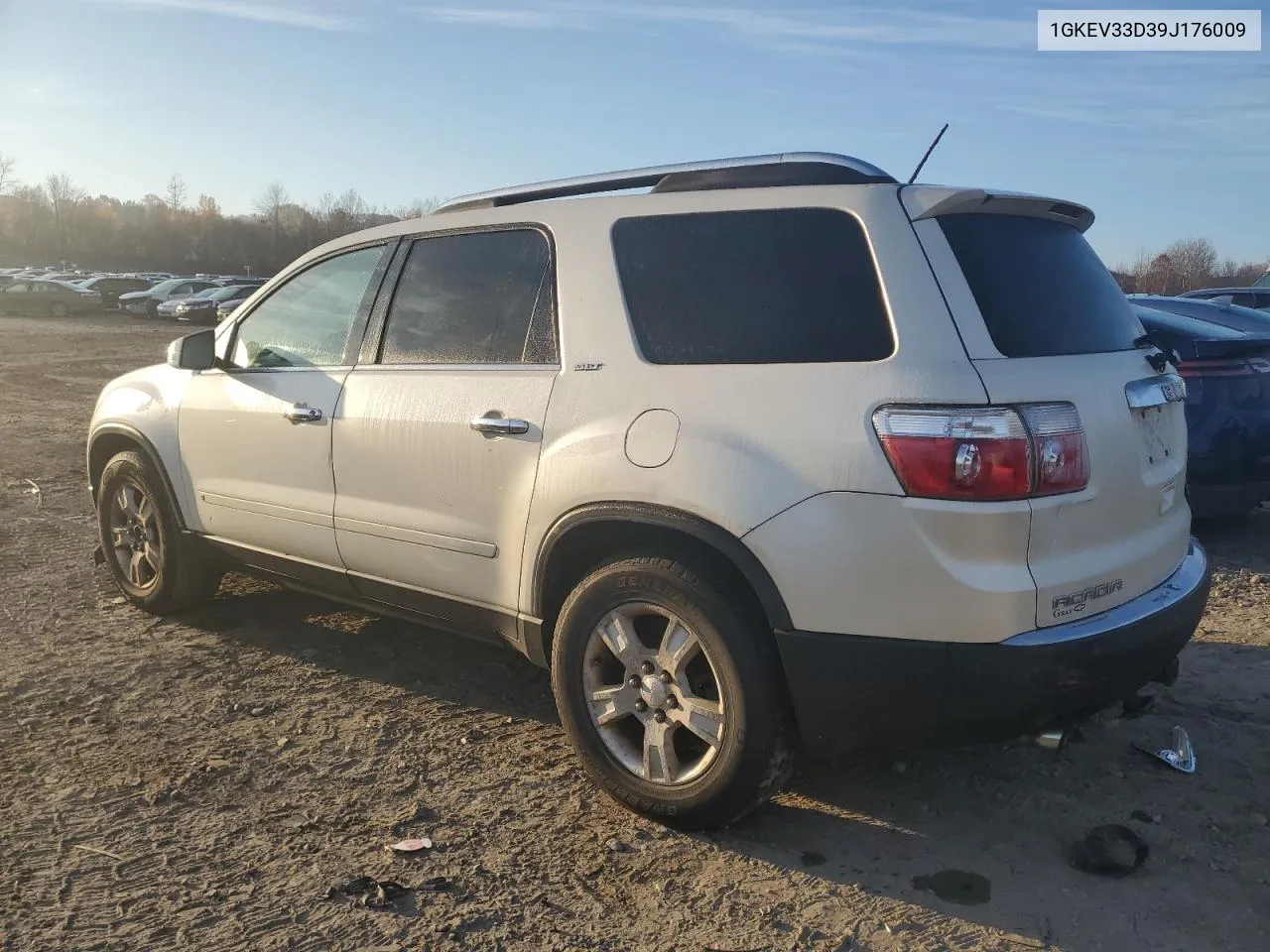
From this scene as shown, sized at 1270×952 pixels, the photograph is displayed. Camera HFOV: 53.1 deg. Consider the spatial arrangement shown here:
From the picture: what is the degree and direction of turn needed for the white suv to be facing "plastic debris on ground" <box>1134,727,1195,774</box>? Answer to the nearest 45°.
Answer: approximately 135° to its right

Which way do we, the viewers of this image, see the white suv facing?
facing away from the viewer and to the left of the viewer

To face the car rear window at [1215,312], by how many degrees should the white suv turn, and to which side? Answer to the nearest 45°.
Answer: approximately 90° to its right

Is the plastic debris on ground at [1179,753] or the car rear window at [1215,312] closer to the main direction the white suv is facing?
the car rear window

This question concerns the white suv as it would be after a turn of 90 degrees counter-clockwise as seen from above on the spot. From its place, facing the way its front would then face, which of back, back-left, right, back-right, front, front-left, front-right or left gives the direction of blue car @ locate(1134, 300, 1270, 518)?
back
